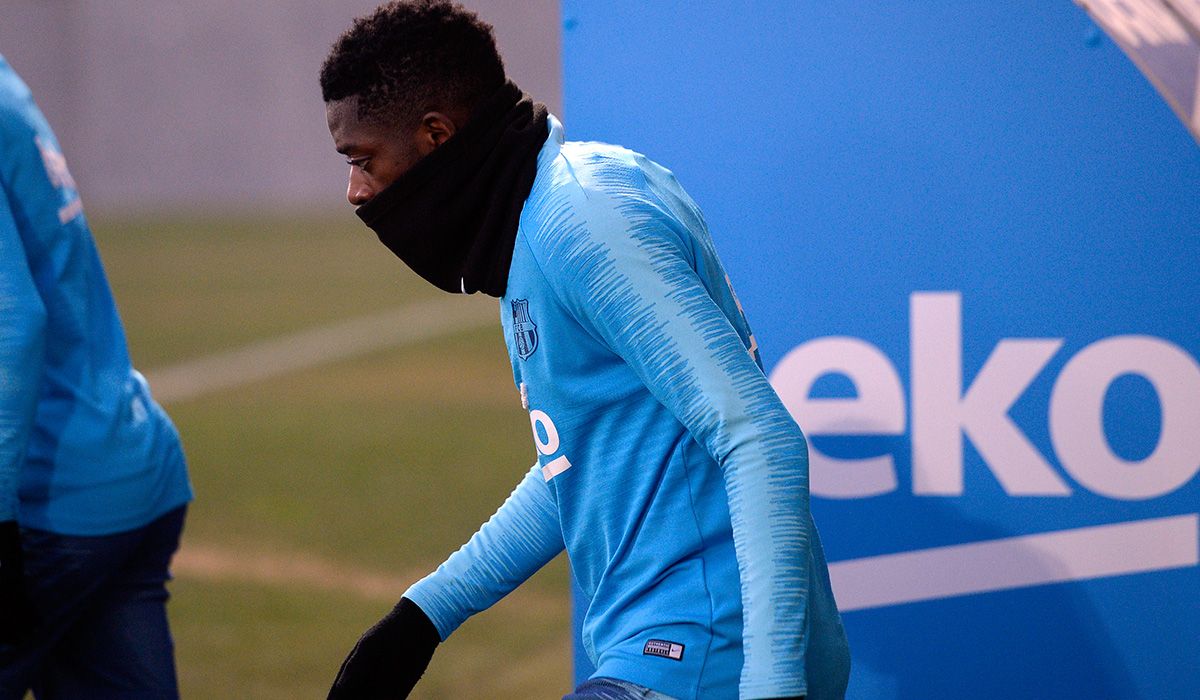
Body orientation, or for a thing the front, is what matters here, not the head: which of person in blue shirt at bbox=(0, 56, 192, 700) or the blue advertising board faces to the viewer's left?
the person in blue shirt

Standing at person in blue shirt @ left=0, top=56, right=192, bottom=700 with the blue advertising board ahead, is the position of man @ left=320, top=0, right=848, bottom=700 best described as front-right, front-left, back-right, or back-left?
front-right

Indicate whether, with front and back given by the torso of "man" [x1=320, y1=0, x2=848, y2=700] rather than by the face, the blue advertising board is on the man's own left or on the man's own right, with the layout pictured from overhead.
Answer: on the man's own right

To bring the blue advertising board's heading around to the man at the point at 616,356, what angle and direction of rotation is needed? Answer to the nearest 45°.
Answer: approximately 45° to its right

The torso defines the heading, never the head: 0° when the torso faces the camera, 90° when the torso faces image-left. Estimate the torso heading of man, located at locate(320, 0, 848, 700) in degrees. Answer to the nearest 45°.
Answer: approximately 90°

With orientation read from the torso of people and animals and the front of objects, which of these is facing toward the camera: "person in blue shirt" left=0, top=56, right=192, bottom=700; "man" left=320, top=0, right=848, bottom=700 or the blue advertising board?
the blue advertising board

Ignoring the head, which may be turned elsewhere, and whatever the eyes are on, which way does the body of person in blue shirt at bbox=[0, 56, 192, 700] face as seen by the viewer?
to the viewer's left

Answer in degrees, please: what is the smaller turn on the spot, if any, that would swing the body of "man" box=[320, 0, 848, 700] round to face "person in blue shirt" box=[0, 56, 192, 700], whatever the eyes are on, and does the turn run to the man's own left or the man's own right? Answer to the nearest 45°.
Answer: approximately 45° to the man's own right

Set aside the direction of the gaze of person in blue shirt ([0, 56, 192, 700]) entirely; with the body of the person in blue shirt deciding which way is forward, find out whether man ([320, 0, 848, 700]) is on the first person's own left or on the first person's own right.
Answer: on the first person's own right

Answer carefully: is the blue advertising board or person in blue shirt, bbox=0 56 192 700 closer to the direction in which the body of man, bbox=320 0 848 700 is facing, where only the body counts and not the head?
the person in blue shirt

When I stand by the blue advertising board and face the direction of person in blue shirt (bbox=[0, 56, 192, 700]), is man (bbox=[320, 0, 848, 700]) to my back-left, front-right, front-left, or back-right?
front-left

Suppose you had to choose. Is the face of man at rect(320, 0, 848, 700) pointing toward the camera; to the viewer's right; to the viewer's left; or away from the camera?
to the viewer's left

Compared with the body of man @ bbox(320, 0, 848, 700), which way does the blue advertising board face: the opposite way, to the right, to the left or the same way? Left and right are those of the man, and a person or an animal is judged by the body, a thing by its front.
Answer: to the left

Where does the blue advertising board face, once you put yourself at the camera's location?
facing the viewer

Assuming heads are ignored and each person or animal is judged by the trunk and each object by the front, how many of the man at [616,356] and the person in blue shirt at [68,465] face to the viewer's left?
2

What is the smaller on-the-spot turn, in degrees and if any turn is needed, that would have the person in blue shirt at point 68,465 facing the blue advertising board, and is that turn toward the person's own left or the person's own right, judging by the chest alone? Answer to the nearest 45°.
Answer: approximately 180°
